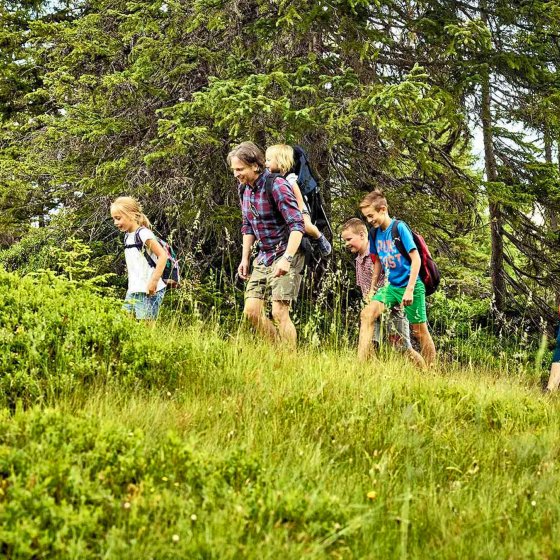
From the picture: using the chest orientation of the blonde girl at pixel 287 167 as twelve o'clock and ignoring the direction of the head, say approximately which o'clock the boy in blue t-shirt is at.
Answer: The boy in blue t-shirt is roughly at 6 o'clock from the blonde girl.

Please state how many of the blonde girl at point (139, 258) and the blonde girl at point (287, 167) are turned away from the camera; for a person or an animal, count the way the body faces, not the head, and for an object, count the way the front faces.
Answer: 0

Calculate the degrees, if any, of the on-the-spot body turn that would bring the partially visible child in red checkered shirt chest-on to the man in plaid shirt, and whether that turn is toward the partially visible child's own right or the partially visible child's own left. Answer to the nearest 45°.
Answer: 0° — they already face them

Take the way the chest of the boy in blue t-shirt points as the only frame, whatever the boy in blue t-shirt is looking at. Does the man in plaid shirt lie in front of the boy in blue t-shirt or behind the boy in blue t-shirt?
in front

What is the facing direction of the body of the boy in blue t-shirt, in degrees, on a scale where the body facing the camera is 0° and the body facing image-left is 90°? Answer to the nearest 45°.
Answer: approximately 45°

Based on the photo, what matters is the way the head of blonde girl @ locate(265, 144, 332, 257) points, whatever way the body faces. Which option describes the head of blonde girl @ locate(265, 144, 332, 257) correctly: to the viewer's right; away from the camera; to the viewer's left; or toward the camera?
to the viewer's left

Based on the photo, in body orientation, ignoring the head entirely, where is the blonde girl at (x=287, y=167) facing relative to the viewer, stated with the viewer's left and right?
facing to the left of the viewer
